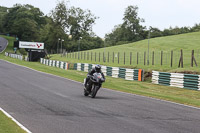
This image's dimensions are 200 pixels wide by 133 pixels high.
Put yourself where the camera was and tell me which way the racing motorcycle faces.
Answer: facing the viewer and to the right of the viewer
